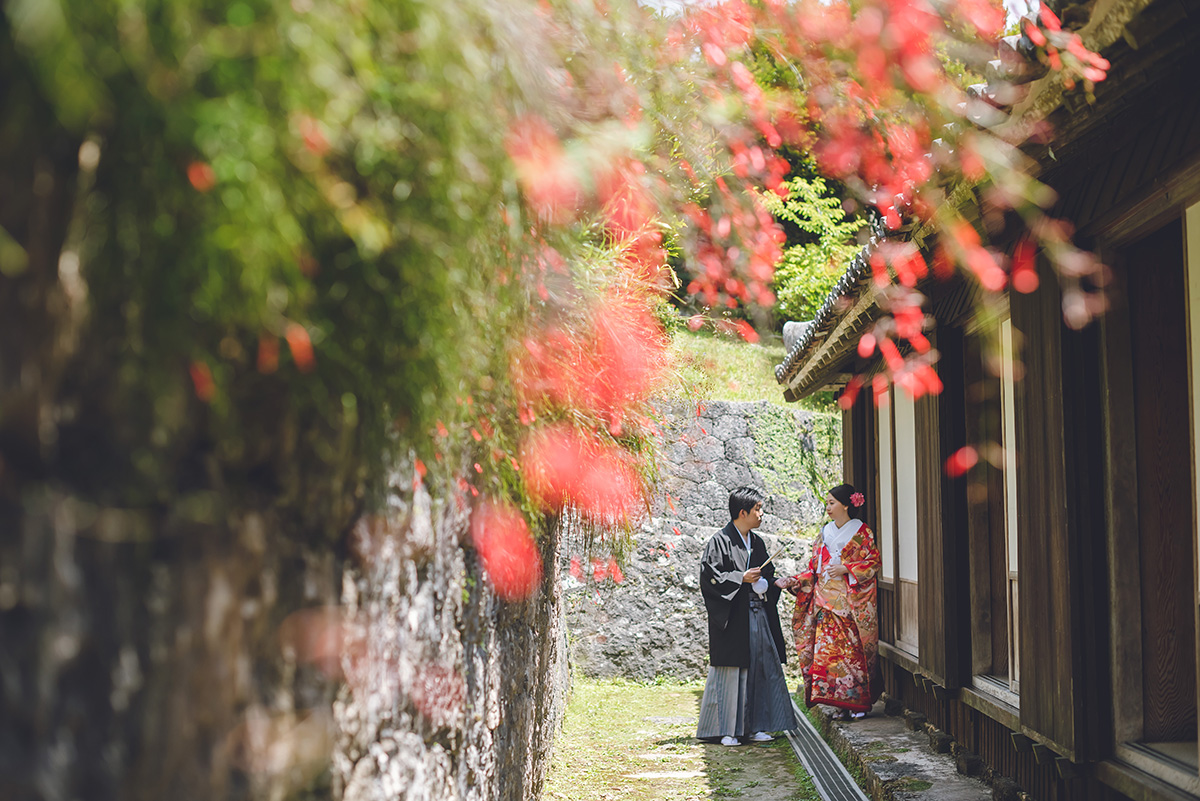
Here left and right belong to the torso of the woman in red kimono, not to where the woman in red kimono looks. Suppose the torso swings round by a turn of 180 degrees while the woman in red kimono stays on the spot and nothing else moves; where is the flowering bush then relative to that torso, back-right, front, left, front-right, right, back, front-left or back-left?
back-right

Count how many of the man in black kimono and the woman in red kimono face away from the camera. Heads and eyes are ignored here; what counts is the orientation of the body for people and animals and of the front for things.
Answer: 0

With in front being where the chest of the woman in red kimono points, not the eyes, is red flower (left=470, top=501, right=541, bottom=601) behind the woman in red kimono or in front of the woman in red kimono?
in front

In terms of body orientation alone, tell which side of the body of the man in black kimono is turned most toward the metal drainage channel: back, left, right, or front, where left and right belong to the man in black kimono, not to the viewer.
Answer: front

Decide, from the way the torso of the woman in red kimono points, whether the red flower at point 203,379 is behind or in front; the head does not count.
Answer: in front

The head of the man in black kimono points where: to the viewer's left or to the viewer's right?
to the viewer's right

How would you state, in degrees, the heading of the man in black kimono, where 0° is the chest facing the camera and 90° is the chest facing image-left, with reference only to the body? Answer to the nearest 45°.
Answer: approximately 315°

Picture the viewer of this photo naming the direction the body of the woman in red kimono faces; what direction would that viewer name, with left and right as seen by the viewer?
facing the viewer and to the left of the viewer

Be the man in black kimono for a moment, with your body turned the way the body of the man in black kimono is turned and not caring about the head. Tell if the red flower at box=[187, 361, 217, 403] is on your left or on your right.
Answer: on your right

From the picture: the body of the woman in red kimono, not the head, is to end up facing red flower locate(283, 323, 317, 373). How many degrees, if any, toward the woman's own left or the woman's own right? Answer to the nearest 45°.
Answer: approximately 45° to the woman's own left
